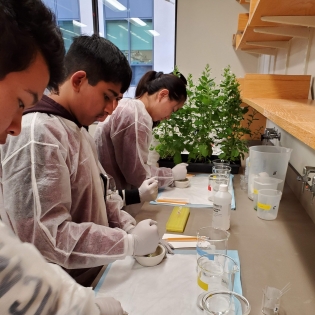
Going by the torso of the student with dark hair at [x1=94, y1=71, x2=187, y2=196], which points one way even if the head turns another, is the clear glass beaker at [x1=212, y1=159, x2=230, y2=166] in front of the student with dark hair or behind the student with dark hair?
in front

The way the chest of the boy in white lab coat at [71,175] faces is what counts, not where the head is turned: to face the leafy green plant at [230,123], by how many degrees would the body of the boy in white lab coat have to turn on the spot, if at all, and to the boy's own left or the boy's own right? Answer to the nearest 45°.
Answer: approximately 45° to the boy's own left

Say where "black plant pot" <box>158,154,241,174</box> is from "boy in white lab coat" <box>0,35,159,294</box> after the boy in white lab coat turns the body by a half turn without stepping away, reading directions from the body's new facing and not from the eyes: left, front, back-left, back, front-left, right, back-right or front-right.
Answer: back-right

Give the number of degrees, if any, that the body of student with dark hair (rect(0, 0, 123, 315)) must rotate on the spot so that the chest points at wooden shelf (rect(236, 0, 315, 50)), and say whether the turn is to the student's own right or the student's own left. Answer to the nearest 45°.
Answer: approximately 45° to the student's own left

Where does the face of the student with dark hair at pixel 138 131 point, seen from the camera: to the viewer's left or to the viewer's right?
to the viewer's right

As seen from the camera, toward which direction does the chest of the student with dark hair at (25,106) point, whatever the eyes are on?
to the viewer's right

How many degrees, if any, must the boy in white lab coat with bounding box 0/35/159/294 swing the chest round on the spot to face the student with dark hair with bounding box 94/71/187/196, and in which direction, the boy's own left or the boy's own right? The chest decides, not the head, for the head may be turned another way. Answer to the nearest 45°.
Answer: approximately 45° to the boy's own left

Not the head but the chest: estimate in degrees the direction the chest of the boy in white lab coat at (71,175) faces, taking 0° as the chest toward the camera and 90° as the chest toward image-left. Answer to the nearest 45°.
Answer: approximately 270°

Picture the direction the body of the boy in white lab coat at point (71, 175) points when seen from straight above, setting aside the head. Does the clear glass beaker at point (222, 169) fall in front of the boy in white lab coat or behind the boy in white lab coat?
in front

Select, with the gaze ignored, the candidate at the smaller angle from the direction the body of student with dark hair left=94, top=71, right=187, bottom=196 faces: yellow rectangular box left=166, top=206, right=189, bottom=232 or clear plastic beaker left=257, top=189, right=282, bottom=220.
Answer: the clear plastic beaker

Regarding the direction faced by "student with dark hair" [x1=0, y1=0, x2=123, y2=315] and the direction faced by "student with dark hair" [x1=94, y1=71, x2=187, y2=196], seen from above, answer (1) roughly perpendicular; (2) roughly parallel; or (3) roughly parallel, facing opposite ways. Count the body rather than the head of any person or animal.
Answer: roughly parallel

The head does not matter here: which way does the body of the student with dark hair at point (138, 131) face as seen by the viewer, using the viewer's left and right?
facing to the right of the viewer

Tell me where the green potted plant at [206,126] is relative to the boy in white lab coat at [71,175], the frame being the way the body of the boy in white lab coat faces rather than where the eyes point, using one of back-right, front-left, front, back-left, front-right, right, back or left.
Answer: front-left

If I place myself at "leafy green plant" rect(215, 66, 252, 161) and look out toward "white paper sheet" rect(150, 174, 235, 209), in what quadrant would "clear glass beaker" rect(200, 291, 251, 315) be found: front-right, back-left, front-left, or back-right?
front-left

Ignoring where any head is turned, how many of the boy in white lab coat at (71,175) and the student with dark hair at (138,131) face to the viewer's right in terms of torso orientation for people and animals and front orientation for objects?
2

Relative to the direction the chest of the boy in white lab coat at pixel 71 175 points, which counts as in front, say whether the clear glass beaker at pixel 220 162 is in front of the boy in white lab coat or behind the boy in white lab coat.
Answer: in front
